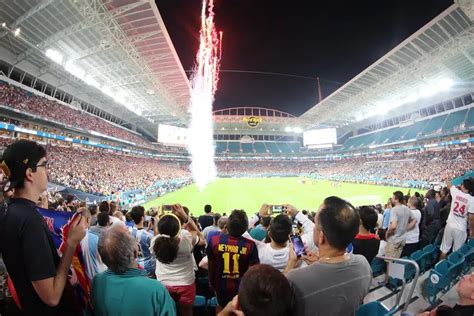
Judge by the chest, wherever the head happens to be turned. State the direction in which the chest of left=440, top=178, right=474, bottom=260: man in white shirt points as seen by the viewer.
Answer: away from the camera

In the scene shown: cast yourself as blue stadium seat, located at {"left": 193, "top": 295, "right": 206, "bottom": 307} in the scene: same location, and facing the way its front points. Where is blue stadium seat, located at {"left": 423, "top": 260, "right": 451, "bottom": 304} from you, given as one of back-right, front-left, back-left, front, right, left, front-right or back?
right

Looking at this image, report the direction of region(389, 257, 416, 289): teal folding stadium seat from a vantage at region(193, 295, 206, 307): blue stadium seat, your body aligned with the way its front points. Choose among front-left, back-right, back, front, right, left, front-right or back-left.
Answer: right

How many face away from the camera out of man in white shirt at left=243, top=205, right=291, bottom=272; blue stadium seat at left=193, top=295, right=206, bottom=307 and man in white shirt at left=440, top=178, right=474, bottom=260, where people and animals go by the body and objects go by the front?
3

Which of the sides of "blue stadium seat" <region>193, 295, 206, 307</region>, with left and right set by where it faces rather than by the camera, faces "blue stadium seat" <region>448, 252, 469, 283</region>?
right

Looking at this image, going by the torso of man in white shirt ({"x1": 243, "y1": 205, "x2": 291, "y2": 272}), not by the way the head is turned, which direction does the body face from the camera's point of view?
away from the camera

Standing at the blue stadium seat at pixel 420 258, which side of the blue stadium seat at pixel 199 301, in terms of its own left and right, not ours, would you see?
right

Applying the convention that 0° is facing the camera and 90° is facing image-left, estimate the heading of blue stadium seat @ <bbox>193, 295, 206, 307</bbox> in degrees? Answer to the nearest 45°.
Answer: approximately 180°

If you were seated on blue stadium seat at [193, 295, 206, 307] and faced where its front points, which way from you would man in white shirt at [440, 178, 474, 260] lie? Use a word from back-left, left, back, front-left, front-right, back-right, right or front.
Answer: right

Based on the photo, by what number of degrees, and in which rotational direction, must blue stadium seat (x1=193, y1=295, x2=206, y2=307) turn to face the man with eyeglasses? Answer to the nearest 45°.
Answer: approximately 135° to its left

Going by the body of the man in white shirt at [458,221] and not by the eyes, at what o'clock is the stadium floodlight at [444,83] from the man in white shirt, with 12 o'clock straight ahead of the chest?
The stadium floodlight is roughly at 12 o'clock from the man in white shirt.
